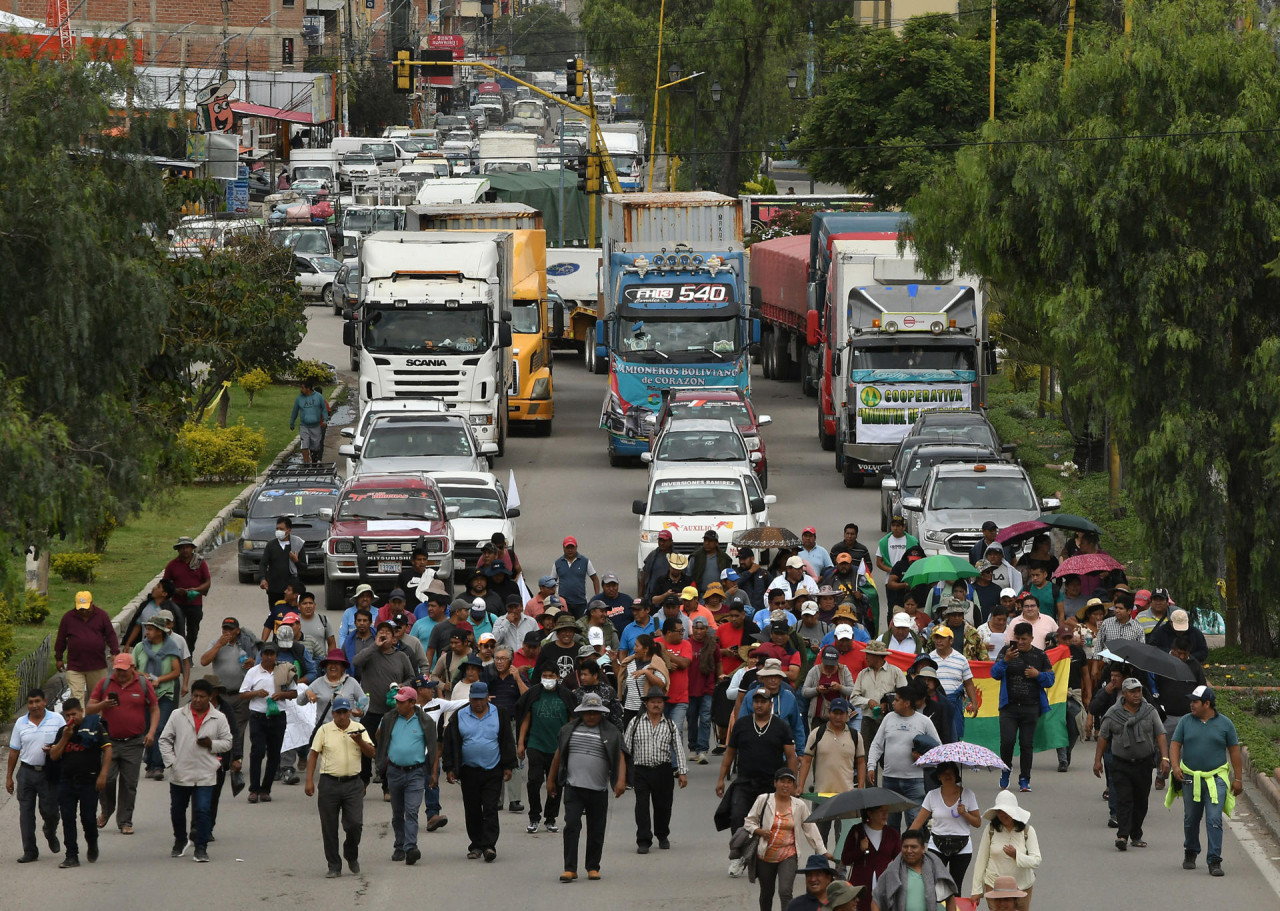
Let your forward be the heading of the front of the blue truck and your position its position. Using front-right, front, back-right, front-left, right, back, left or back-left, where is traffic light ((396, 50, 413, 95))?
back-right

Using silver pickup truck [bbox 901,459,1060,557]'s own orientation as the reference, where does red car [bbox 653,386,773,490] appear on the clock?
The red car is roughly at 5 o'clock from the silver pickup truck.

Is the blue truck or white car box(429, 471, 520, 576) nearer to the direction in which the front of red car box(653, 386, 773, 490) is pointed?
the white car

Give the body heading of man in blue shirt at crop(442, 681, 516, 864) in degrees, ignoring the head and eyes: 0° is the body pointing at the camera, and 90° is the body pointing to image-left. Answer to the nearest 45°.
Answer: approximately 0°

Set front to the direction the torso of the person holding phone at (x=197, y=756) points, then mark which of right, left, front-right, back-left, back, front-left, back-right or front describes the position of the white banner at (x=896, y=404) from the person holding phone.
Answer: back-left

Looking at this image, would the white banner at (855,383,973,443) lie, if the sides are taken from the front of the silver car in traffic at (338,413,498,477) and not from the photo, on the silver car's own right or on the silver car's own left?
on the silver car's own left

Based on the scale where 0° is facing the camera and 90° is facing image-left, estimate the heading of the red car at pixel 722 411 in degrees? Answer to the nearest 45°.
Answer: approximately 0°
